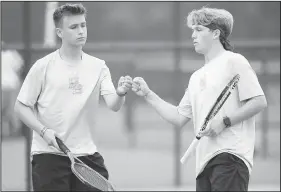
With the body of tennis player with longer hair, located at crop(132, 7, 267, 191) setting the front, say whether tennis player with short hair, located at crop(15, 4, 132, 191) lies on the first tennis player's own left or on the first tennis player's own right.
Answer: on the first tennis player's own right

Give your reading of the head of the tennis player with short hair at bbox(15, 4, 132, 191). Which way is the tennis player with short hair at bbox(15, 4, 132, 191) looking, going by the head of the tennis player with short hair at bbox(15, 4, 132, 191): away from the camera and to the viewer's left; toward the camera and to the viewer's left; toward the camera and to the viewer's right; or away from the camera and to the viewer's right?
toward the camera and to the viewer's right

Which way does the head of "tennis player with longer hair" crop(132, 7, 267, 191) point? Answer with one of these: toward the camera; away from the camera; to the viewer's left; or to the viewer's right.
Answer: to the viewer's left

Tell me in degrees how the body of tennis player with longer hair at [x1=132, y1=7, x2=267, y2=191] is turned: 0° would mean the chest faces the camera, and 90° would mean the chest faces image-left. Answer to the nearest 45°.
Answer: approximately 45°
